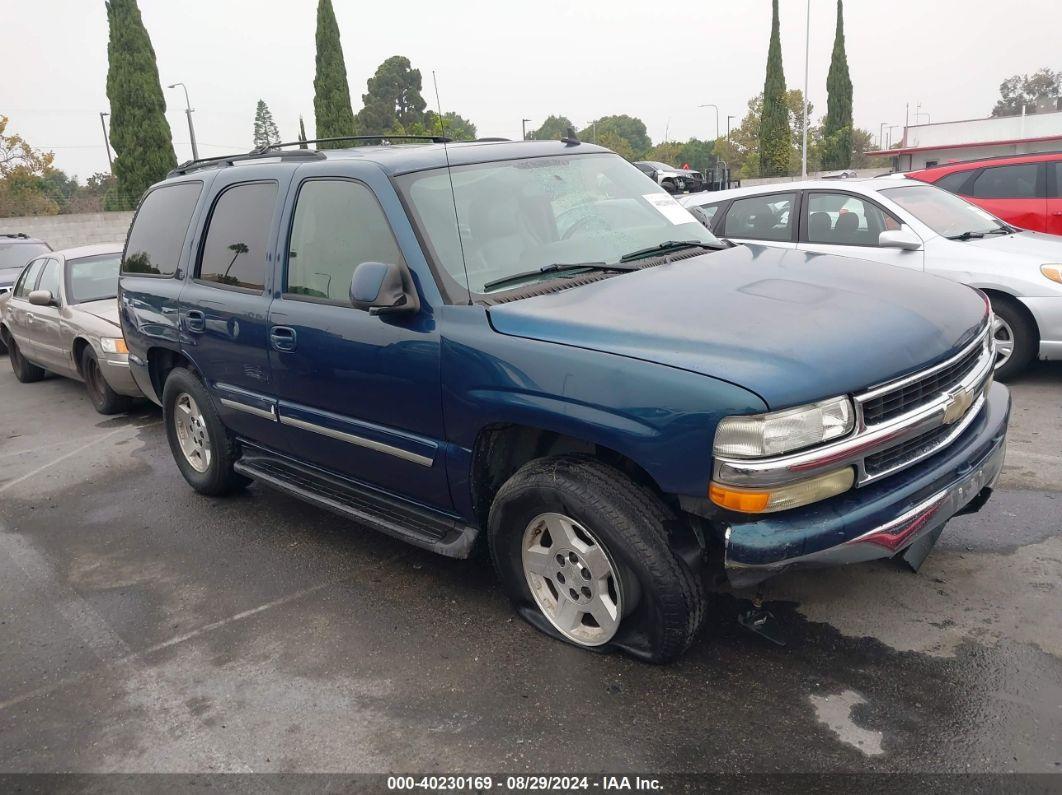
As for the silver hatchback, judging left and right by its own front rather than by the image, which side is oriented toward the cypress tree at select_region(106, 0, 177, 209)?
back

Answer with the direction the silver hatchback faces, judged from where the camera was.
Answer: facing the viewer and to the right of the viewer

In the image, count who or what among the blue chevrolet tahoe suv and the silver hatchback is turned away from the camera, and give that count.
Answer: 0

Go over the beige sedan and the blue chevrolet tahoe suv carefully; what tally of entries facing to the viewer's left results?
0

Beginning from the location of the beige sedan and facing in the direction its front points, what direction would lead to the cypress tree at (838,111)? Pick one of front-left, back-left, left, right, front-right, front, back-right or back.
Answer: left

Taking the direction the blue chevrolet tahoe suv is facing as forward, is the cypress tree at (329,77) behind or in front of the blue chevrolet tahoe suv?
behind

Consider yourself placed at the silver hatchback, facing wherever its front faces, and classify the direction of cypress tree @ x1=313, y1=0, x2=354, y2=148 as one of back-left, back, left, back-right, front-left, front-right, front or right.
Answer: back

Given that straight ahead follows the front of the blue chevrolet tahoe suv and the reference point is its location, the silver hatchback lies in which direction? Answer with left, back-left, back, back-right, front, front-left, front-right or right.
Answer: left

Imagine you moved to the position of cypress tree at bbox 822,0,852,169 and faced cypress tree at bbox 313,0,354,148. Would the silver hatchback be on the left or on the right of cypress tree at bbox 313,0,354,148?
left

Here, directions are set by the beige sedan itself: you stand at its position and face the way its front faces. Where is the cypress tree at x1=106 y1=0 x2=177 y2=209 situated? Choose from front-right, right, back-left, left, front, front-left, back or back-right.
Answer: back-left

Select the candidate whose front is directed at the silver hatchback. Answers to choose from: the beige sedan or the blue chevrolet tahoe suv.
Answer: the beige sedan

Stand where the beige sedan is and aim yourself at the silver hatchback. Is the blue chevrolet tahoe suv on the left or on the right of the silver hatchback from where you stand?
right

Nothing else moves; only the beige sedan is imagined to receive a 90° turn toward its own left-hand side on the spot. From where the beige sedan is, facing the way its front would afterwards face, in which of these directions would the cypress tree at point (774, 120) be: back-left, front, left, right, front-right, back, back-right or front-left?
front
